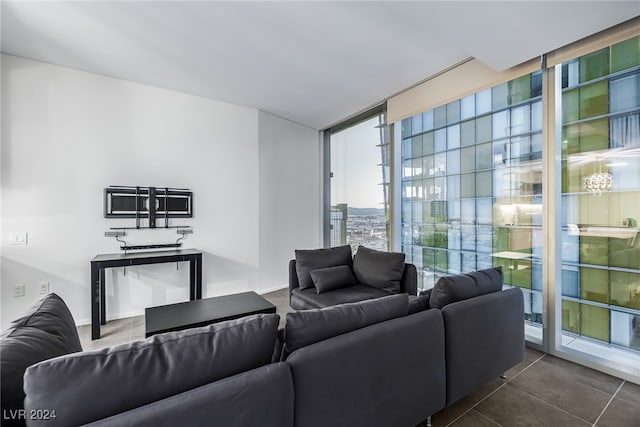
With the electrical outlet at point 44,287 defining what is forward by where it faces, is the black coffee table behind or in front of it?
in front

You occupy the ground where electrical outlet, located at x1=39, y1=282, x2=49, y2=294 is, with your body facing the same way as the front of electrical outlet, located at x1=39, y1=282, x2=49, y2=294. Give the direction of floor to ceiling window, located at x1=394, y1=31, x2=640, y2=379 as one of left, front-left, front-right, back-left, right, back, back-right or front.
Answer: front-left

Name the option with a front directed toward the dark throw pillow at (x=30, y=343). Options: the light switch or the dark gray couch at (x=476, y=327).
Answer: the light switch

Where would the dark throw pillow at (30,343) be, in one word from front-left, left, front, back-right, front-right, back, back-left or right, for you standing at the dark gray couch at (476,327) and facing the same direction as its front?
left

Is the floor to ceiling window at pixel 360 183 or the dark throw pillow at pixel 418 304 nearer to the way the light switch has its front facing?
the dark throw pillow

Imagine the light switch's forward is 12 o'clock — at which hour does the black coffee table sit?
The black coffee table is roughly at 11 o'clock from the light switch.

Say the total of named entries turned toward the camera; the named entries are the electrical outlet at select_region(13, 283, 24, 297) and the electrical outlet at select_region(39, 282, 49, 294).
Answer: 2

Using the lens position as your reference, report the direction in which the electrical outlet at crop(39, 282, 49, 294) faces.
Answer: facing the viewer

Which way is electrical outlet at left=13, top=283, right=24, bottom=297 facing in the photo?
toward the camera

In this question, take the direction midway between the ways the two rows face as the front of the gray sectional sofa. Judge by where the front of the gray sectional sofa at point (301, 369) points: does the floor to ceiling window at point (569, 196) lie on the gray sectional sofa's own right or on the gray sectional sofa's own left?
on the gray sectional sofa's own right

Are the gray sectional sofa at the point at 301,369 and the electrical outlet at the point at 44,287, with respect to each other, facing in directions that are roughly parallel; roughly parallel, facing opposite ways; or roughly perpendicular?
roughly parallel, facing opposite ways

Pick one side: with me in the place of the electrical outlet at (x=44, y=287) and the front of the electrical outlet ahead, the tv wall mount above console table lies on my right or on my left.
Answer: on my left

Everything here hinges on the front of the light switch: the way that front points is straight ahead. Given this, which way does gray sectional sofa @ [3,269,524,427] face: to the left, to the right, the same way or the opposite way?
the opposite way

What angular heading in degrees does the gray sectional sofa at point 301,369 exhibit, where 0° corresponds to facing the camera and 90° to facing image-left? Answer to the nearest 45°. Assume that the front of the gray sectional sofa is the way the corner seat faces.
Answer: approximately 135°

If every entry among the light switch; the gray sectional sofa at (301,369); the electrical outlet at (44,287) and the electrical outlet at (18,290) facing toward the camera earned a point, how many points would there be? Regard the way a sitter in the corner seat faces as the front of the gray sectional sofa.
3
